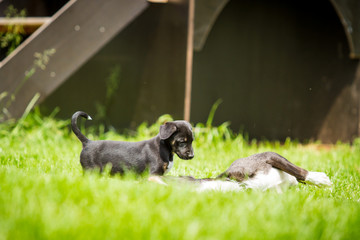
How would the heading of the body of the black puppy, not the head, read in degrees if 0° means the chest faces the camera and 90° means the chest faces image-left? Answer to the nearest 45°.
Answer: approximately 270°

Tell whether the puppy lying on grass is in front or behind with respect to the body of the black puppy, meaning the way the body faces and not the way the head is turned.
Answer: in front
